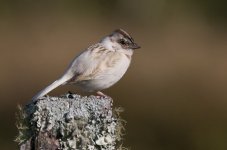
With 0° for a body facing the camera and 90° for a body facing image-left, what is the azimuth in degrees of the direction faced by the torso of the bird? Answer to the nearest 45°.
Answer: approximately 270°
